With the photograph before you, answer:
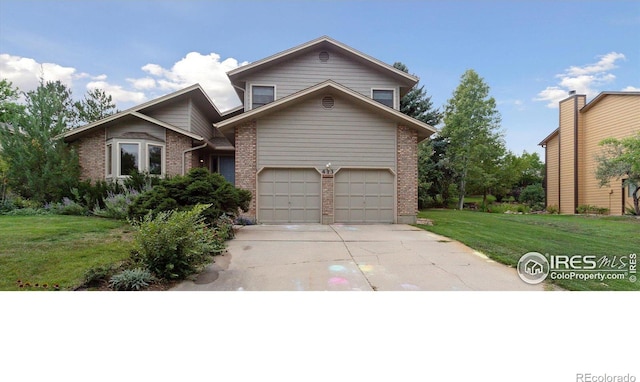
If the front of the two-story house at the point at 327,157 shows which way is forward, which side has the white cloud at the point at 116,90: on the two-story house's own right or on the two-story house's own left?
on the two-story house's own right

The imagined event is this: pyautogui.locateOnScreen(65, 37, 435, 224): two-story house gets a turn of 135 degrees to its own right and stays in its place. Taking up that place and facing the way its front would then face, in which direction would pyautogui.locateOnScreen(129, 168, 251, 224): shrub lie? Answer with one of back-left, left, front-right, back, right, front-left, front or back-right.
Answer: left

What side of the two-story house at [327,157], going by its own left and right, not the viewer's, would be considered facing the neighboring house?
left

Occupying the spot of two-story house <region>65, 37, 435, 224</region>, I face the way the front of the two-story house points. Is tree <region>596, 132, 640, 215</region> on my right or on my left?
on my left

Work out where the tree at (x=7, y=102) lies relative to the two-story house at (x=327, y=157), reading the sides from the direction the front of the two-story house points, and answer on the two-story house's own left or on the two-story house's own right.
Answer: on the two-story house's own right

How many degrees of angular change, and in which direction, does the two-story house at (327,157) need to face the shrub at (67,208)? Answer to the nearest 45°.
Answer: approximately 90° to its right

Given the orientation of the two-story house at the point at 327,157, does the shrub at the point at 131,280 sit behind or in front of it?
in front

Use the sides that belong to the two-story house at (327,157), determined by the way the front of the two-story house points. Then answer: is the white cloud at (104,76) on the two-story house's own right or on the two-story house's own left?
on the two-story house's own right

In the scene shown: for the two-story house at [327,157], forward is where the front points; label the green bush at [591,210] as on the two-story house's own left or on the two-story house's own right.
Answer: on the two-story house's own left

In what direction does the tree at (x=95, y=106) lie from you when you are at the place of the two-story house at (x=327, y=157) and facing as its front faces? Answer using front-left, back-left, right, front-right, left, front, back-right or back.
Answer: back-right

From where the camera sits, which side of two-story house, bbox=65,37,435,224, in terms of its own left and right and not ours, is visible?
front

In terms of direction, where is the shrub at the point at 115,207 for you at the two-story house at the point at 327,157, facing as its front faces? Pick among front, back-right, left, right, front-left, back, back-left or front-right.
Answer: right
